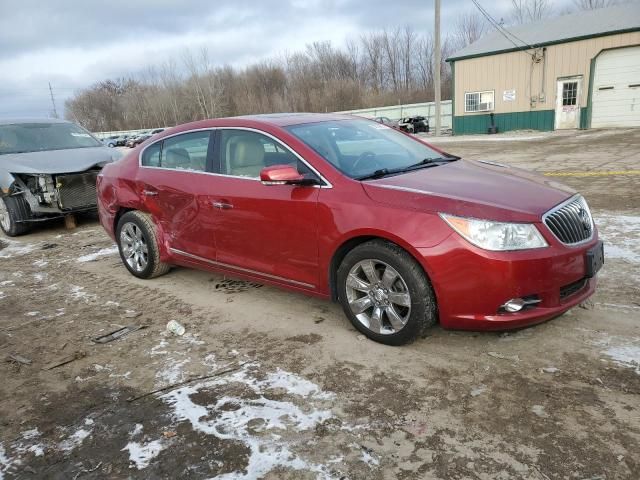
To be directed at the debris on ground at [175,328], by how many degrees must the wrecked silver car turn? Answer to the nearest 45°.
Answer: approximately 45° to its right

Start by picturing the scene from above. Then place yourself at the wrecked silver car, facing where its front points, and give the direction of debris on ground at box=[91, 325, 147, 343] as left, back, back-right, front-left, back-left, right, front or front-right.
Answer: front-right

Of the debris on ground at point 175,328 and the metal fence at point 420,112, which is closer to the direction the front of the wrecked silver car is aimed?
the debris on ground

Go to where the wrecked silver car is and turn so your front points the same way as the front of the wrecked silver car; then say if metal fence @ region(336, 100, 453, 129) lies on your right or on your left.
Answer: on your left

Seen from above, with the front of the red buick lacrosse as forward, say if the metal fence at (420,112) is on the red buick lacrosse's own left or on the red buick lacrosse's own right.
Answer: on the red buick lacrosse's own left

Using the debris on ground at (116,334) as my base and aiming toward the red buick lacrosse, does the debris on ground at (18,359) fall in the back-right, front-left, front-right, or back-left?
back-right

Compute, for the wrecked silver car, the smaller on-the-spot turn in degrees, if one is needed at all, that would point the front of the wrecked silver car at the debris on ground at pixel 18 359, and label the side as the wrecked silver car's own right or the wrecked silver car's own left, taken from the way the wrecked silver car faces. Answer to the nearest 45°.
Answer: approximately 45° to the wrecked silver car's own right

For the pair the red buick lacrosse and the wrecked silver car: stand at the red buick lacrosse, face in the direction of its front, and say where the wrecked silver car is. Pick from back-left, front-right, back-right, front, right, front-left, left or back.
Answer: back

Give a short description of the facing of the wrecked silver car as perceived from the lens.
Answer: facing the viewer and to the right of the viewer

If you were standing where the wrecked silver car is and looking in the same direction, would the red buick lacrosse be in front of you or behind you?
in front

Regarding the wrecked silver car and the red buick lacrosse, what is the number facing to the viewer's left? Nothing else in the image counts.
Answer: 0

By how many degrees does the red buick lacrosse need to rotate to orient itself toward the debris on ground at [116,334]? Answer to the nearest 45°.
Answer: approximately 135° to its right

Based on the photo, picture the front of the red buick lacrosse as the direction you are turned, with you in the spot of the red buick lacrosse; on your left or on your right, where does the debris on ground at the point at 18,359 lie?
on your right
